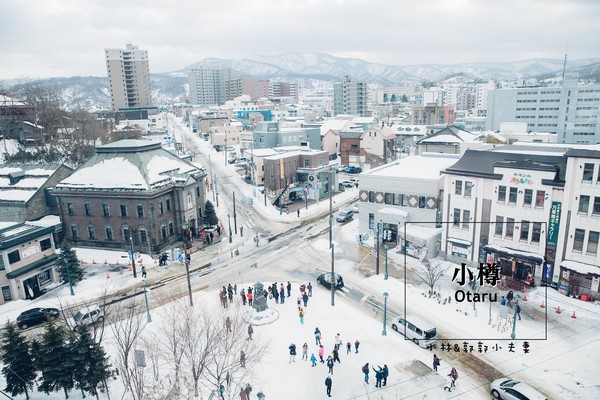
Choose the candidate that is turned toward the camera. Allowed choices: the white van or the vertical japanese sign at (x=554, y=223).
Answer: the vertical japanese sign

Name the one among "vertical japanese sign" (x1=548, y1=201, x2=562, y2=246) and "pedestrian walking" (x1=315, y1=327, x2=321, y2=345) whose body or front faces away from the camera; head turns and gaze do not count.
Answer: the pedestrian walking

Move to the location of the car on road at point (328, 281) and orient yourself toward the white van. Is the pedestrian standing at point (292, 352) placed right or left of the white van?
right

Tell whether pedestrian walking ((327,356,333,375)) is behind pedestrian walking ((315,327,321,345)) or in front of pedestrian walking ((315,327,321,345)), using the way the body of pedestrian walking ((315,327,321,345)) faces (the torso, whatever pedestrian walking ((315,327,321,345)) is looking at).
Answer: behind

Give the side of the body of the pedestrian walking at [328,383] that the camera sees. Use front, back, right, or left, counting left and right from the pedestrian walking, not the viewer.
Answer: back

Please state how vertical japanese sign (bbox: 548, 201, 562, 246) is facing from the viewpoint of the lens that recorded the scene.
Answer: facing the viewer

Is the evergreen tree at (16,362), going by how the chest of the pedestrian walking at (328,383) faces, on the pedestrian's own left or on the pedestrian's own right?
on the pedestrian's own left

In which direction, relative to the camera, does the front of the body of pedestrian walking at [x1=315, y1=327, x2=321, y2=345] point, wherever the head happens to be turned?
away from the camera
